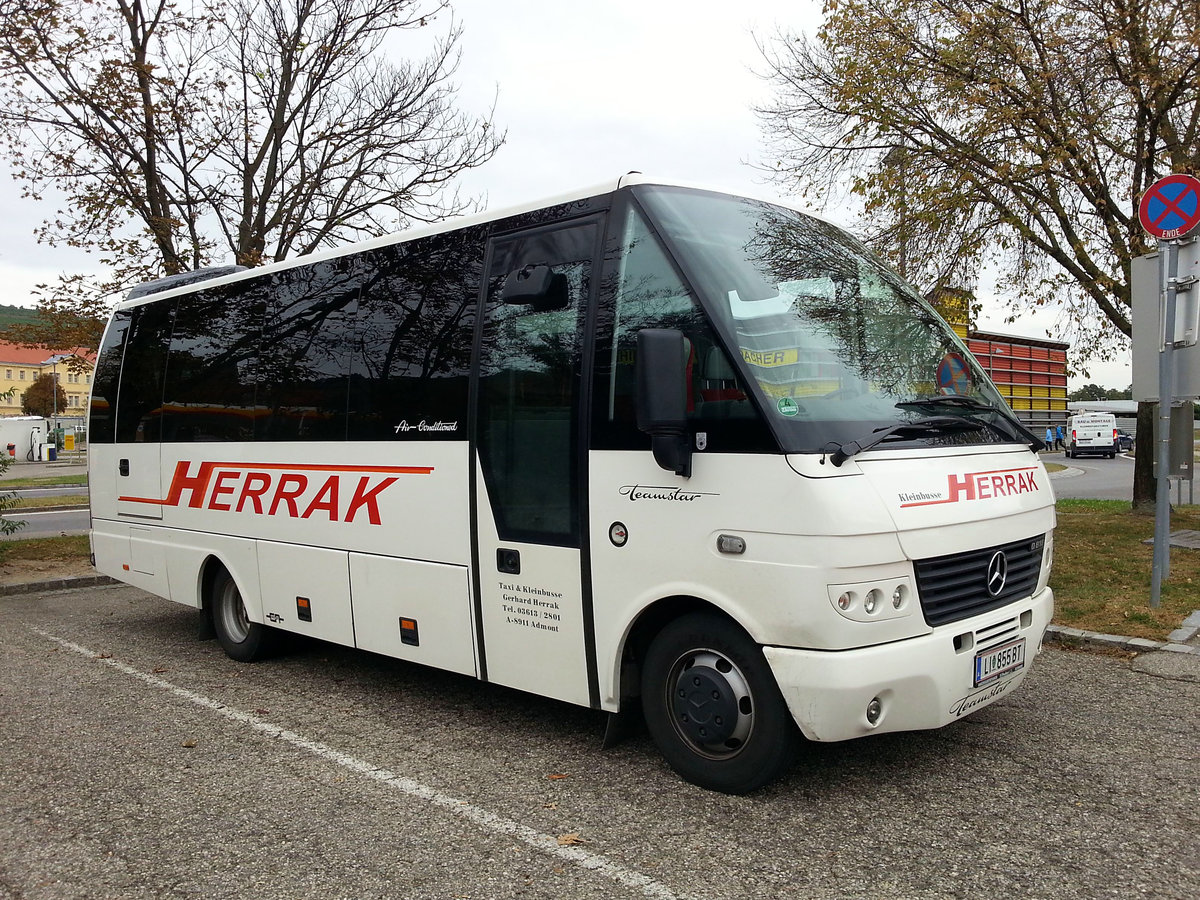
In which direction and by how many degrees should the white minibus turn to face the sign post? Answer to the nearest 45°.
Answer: approximately 90° to its left

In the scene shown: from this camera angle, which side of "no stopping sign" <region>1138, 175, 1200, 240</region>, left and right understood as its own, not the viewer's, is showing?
front

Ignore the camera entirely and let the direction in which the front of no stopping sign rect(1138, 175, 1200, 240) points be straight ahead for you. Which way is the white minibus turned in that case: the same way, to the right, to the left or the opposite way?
to the left

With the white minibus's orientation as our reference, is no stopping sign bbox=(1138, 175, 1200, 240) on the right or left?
on its left

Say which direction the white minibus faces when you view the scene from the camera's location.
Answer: facing the viewer and to the right of the viewer

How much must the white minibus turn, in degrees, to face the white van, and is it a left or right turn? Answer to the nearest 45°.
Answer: approximately 90° to its left

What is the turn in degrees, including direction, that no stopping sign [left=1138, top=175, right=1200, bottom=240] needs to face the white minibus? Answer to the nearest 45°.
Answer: approximately 45° to its right

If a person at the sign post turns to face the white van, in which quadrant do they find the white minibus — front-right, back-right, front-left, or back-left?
back-left

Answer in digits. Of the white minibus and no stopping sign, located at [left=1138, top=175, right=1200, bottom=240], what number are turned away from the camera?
0

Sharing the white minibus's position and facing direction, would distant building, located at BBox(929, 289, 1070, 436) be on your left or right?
on your left

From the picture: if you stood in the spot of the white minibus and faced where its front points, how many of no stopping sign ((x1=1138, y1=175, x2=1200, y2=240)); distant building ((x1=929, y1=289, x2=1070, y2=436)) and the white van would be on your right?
0
